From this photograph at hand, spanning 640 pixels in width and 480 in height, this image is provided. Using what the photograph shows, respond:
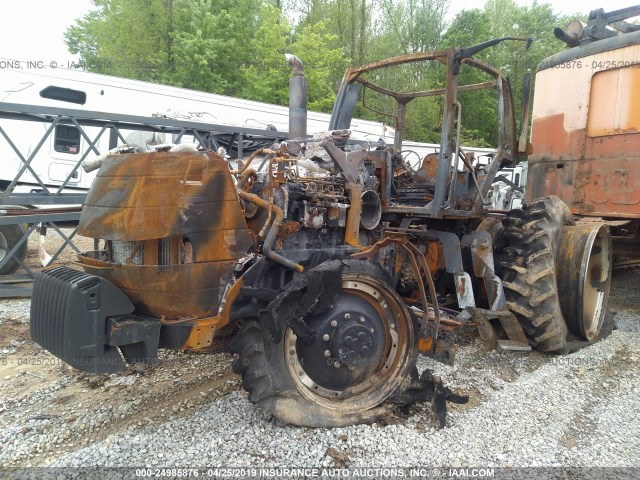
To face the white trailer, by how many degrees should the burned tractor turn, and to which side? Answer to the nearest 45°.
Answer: approximately 90° to its right

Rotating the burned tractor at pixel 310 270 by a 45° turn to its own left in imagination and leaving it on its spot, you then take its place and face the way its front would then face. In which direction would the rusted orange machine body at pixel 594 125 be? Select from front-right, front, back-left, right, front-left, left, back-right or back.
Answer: back-left

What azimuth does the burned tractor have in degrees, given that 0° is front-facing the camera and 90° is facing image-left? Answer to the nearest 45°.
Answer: approximately 45°
